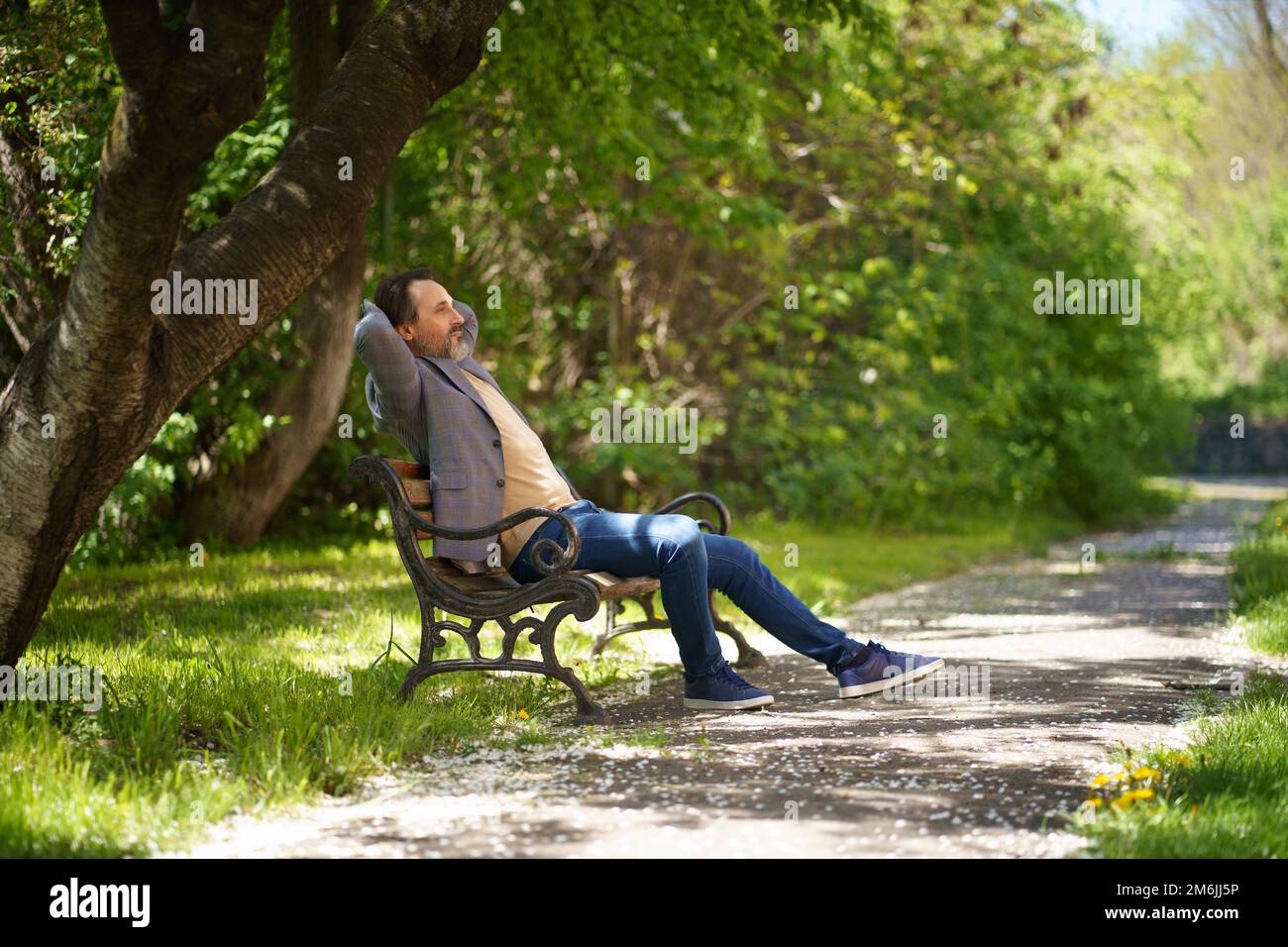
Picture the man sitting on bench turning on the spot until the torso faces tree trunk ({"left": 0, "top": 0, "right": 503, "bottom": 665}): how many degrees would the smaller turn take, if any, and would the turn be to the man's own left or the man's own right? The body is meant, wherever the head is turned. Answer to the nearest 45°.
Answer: approximately 135° to the man's own right

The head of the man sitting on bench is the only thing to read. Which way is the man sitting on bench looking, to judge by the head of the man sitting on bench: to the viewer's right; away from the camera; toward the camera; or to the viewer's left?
to the viewer's right

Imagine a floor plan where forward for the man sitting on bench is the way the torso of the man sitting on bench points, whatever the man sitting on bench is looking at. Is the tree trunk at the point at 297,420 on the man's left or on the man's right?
on the man's left

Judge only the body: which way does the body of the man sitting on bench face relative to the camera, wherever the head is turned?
to the viewer's right
